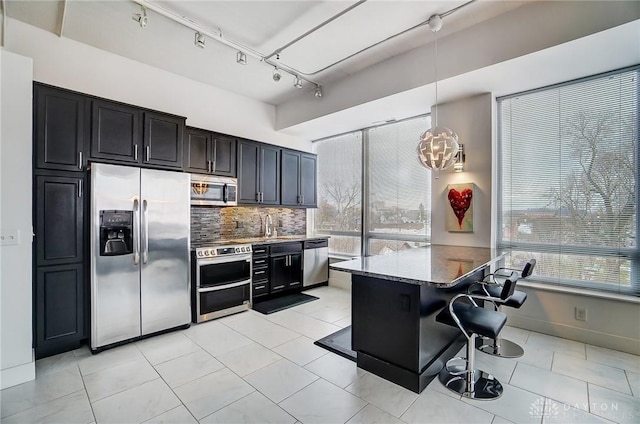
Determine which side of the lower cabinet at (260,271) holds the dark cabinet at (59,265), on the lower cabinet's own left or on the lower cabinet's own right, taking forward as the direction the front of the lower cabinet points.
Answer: on the lower cabinet's own right

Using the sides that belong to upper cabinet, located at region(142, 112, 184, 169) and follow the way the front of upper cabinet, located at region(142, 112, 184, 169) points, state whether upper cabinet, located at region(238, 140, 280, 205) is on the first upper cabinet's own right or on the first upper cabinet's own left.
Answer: on the first upper cabinet's own left

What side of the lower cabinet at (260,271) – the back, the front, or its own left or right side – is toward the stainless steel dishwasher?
left

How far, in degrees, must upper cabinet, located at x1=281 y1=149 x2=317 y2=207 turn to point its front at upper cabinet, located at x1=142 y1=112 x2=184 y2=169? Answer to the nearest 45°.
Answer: approximately 90° to its right

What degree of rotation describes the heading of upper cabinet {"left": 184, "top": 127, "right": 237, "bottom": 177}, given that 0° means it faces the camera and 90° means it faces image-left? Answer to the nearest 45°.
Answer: approximately 315°

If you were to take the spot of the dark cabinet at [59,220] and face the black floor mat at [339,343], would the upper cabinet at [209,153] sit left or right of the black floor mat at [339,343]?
left

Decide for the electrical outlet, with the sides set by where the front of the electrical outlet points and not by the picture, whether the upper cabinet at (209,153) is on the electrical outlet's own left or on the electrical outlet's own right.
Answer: on the electrical outlet's own right
